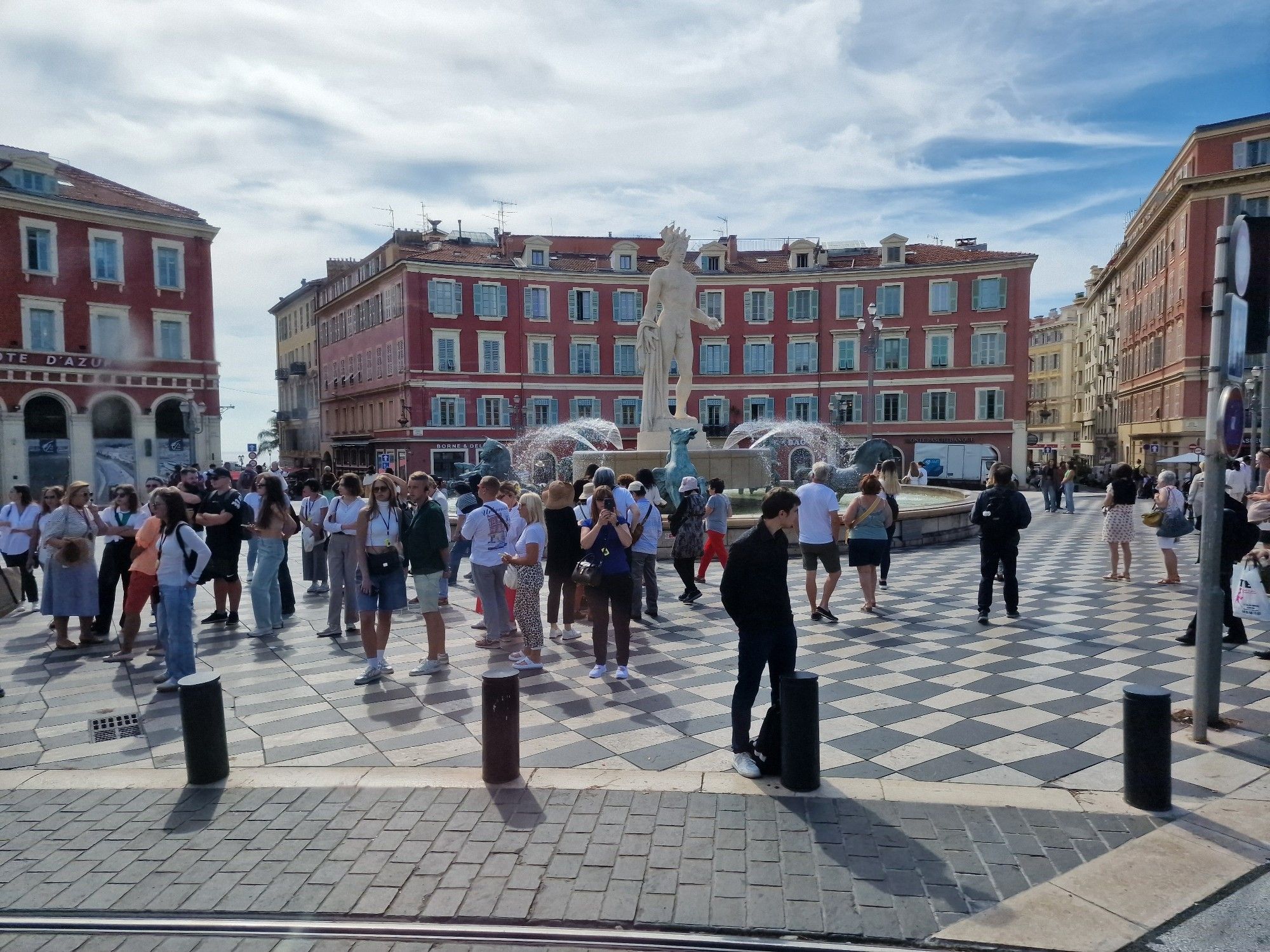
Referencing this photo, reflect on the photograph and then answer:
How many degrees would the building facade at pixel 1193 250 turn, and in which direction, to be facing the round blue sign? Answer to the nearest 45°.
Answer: approximately 45° to its left

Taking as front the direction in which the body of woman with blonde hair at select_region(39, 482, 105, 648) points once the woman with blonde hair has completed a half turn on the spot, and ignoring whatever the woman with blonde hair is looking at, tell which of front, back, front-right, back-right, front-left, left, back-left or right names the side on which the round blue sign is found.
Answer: back

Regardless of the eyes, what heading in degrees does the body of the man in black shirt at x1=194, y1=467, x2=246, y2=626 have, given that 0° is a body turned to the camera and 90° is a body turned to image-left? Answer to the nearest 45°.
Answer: approximately 45°

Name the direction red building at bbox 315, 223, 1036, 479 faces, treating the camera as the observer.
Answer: facing the viewer

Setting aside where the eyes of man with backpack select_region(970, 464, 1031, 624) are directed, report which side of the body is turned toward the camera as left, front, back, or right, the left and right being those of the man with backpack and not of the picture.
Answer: back

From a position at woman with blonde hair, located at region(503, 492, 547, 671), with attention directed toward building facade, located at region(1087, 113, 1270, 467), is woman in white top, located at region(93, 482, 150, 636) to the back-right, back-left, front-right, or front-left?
back-left

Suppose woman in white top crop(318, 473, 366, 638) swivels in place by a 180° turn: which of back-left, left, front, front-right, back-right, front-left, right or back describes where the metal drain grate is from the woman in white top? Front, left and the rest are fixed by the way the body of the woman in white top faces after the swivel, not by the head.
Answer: back

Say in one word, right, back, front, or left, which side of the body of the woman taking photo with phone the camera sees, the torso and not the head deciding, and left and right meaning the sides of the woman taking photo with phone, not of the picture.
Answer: front
